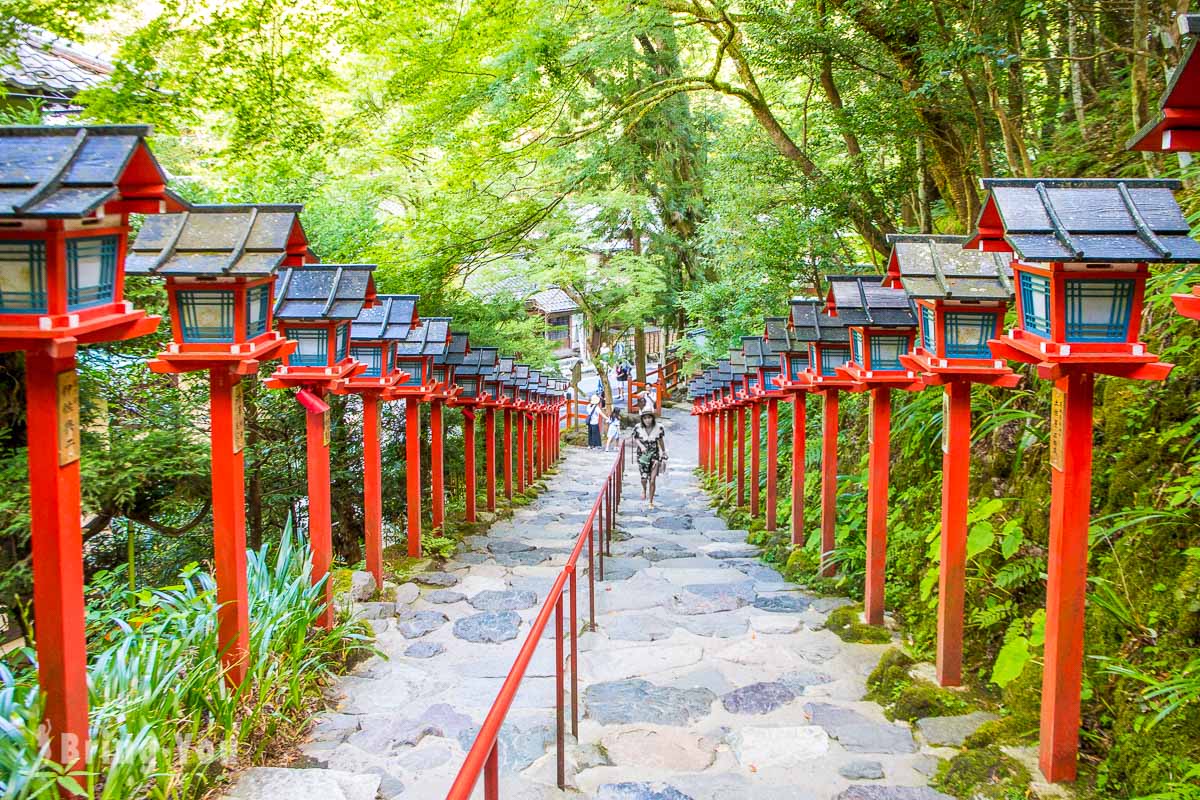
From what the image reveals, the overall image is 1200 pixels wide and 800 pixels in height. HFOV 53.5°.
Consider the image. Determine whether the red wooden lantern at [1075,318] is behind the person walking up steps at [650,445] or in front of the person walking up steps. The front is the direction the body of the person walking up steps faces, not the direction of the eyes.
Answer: in front

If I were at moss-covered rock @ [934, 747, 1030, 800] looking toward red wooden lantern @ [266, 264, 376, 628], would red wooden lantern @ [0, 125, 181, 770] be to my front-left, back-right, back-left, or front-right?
front-left

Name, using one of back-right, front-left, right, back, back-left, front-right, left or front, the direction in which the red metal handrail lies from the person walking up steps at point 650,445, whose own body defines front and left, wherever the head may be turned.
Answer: front

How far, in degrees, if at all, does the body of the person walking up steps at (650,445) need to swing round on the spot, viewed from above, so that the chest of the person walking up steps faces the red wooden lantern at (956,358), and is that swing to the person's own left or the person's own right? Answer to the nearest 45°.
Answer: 0° — they already face it

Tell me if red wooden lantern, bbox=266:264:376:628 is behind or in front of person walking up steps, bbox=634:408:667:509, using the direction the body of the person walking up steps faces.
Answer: in front

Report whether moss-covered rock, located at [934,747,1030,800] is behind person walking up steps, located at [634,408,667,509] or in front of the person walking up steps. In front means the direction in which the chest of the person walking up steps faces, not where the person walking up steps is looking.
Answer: in front

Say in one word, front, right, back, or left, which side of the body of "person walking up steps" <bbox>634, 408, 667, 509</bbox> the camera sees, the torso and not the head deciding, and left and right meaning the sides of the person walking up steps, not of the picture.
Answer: front

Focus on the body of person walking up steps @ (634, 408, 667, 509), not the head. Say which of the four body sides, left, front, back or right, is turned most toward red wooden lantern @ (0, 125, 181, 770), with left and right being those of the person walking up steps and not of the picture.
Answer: front

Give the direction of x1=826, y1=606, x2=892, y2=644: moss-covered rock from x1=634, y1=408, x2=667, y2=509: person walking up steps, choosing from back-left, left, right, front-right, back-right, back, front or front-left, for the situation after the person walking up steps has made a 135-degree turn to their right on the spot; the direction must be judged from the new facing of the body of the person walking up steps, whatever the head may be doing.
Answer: back-left

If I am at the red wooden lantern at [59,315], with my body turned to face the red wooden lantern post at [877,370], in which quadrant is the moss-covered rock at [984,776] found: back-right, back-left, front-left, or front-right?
front-right

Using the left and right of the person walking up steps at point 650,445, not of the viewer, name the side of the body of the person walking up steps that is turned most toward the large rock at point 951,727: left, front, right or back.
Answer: front
